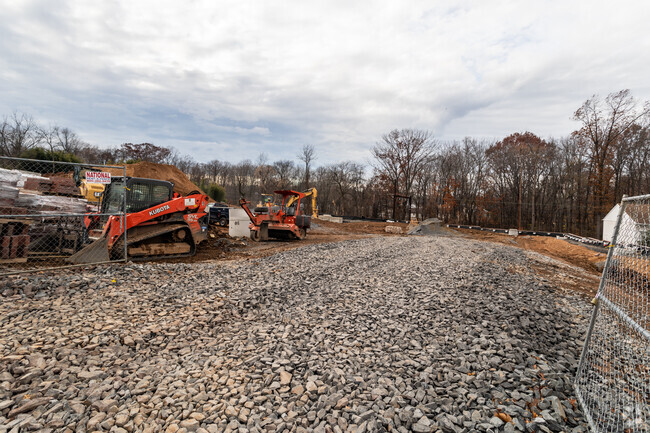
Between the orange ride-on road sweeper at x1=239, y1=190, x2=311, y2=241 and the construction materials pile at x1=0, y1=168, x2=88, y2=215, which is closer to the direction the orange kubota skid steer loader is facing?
the construction materials pile

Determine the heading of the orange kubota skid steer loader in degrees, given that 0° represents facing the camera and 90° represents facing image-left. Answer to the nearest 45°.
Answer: approximately 45°

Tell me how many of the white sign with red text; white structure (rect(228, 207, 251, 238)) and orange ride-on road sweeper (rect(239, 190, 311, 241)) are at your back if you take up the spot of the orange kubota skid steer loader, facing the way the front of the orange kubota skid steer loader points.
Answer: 2

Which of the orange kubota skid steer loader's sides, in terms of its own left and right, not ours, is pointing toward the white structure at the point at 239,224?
back

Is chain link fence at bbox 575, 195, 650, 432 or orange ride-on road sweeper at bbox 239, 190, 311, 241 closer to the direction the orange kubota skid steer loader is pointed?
the chain link fence

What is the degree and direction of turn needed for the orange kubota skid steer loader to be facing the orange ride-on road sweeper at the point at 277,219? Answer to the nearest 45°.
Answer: approximately 180°

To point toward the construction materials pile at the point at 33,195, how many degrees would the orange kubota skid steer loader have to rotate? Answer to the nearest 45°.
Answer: approximately 45° to its right
